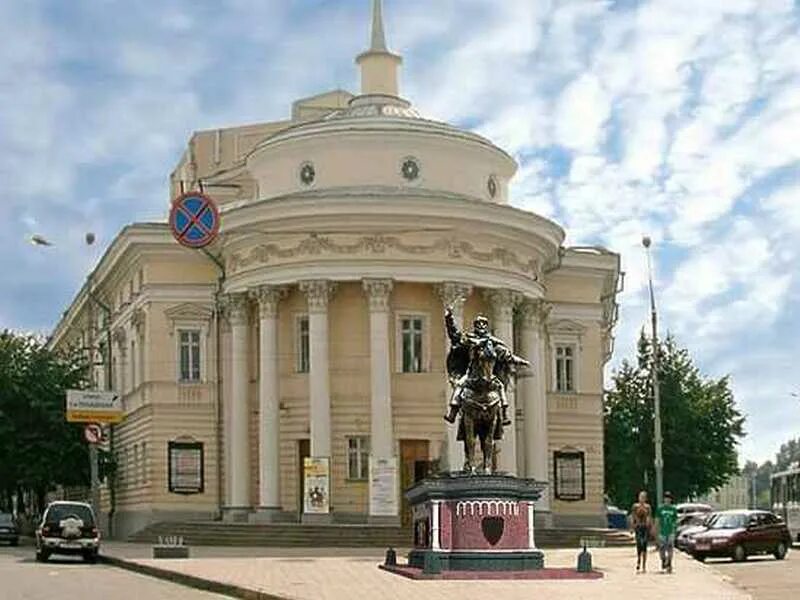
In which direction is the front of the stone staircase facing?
toward the camera

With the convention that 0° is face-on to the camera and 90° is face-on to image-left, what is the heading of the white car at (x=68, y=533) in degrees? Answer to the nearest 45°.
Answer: approximately 180°

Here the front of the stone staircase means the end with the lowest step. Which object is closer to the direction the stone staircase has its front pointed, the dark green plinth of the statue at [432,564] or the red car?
the dark green plinth of the statue

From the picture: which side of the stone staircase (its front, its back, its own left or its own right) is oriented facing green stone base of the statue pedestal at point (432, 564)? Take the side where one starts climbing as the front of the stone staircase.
front

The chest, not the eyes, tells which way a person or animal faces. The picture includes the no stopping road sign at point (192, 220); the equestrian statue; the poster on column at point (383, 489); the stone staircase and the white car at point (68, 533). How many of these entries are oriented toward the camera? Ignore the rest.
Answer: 4

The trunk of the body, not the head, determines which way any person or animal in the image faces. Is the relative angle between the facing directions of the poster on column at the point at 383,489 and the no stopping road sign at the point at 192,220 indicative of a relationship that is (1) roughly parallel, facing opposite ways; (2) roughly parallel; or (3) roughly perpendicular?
roughly parallel

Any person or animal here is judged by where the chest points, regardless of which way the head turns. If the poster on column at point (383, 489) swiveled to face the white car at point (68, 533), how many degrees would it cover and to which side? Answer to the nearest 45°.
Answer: approximately 45° to its right

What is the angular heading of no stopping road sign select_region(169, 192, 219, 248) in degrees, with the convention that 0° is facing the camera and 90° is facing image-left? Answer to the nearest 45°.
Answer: approximately 0°

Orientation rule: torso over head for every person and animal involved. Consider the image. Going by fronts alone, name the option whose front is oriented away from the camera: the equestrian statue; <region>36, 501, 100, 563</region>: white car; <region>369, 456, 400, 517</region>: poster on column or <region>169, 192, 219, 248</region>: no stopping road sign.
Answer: the white car

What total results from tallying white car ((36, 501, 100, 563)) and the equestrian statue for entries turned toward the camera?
1

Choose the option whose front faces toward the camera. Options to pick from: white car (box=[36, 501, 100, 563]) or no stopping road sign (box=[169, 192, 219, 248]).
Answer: the no stopping road sign

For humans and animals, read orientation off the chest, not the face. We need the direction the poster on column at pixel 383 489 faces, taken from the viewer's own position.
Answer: facing the viewer

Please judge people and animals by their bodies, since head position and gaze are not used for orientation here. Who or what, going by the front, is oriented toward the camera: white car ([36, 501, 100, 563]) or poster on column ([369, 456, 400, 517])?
the poster on column

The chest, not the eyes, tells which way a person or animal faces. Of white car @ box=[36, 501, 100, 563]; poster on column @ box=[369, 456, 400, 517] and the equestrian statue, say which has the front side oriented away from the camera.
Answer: the white car

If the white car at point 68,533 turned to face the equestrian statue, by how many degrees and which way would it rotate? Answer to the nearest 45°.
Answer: approximately 135° to its right

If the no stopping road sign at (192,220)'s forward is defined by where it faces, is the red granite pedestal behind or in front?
in front
